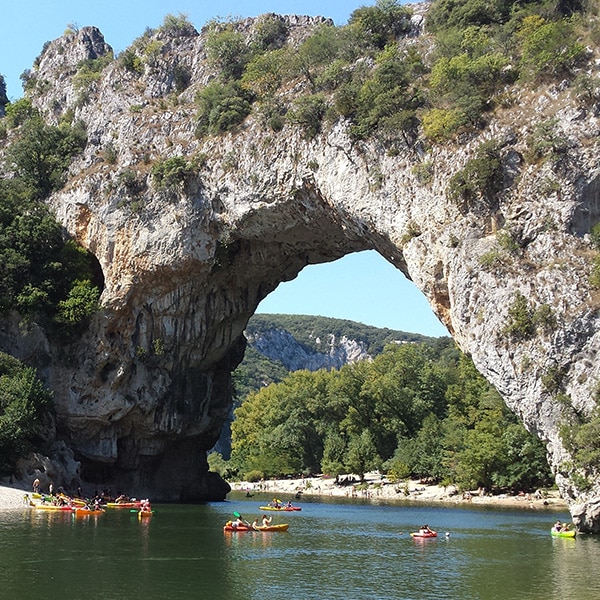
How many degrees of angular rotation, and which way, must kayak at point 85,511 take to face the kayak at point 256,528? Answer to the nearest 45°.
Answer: approximately 45° to its right

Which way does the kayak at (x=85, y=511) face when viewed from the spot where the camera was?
facing to the right of the viewer
